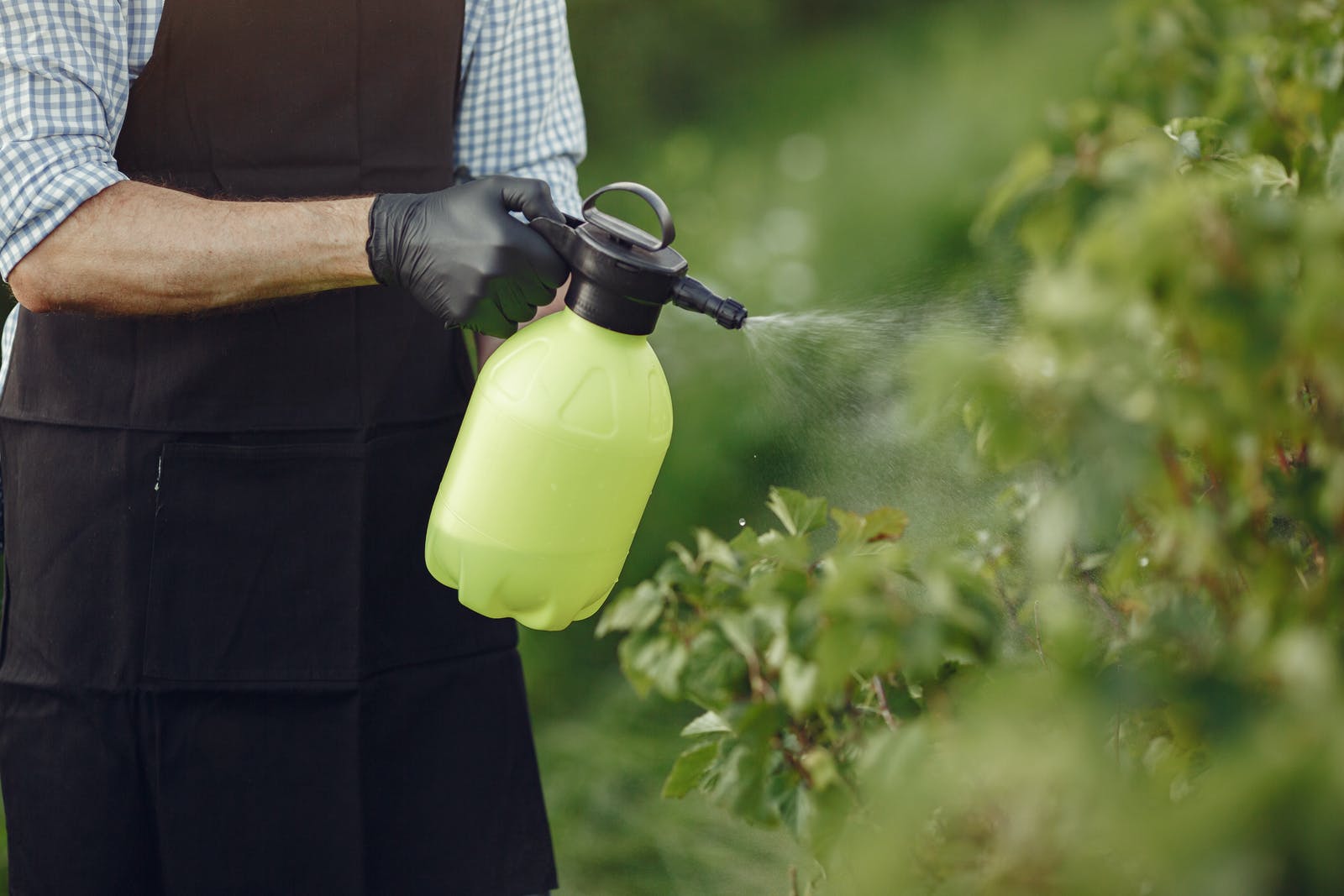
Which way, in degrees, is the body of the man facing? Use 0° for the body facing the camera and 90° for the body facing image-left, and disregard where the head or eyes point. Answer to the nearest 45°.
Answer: approximately 315°

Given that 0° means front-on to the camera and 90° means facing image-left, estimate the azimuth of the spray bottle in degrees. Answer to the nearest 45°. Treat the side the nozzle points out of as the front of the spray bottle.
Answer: approximately 270°

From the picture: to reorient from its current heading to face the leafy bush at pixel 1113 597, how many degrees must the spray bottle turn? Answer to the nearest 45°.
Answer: approximately 45° to its right
